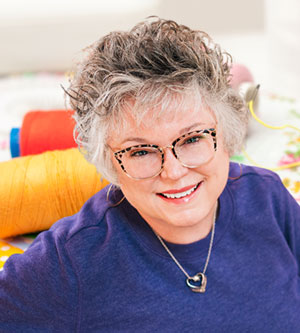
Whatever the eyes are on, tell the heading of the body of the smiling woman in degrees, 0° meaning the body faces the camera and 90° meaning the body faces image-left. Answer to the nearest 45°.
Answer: approximately 0°

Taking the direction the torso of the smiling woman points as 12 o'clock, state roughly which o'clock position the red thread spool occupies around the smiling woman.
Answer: The red thread spool is roughly at 5 o'clock from the smiling woman.

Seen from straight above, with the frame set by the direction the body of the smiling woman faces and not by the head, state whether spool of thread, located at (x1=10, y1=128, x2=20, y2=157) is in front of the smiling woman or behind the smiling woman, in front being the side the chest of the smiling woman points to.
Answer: behind

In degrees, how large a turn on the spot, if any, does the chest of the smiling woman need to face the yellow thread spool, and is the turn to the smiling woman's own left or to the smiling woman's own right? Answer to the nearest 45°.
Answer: approximately 135° to the smiling woman's own right
